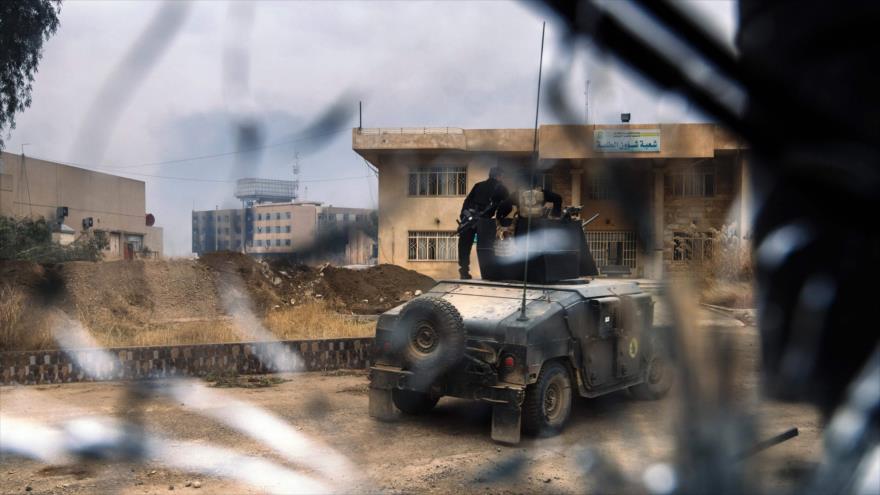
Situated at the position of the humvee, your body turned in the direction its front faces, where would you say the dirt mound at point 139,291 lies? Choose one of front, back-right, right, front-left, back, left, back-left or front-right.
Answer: left

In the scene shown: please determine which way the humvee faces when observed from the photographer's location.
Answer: facing away from the viewer and to the right of the viewer

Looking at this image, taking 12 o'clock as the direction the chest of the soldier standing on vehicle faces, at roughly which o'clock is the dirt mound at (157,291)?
The dirt mound is roughly at 9 o'clock from the soldier standing on vehicle.

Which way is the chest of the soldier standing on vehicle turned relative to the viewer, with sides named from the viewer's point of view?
facing away from the viewer and to the right of the viewer

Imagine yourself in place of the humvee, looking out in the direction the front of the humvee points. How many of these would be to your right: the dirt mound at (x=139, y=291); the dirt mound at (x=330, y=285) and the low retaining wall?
0
